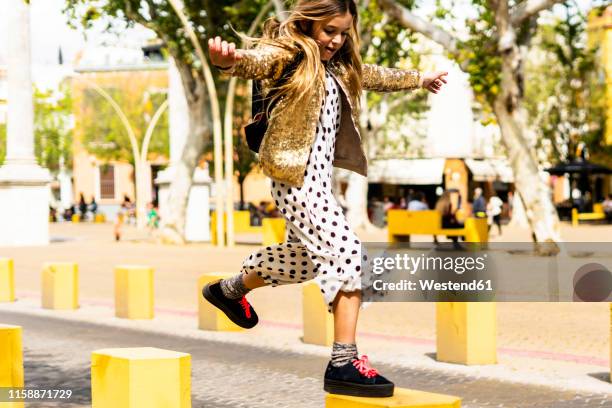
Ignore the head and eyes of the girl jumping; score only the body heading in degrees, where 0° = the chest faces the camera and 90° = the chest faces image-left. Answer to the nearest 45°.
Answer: approximately 315°

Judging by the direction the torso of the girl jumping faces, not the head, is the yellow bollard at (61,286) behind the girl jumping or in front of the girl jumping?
behind

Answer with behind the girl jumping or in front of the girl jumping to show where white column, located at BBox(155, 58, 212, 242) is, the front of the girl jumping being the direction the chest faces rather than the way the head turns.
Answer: behind

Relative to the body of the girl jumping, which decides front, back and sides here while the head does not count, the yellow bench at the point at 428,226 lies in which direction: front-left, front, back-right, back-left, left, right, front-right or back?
back-left

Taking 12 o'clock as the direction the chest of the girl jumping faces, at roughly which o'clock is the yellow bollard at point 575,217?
The yellow bollard is roughly at 8 o'clock from the girl jumping.

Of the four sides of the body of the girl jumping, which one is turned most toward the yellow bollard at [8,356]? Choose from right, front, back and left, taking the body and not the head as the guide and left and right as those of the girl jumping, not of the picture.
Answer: back

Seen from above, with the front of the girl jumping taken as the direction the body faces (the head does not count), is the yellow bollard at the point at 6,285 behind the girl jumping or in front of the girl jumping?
behind

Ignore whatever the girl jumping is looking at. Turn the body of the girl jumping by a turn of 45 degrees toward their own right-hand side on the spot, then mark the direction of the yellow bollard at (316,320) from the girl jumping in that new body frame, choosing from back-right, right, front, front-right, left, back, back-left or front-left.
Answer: back

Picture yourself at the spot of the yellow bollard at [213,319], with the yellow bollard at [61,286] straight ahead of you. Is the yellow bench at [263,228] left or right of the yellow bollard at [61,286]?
right

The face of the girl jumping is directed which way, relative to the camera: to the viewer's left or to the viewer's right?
to the viewer's right
